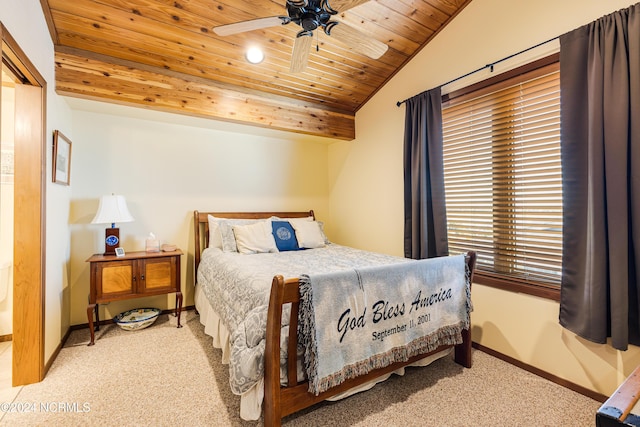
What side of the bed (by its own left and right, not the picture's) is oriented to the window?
left

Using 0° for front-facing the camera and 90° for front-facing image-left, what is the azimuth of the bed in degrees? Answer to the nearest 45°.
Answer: approximately 315°

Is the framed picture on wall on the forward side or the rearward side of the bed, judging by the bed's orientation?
on the rearward side

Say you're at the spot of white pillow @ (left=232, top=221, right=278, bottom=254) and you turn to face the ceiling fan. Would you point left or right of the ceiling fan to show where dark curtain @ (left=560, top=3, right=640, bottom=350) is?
left

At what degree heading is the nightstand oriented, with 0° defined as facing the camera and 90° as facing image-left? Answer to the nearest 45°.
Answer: approximately 0°

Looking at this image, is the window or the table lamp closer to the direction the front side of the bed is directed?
the window
